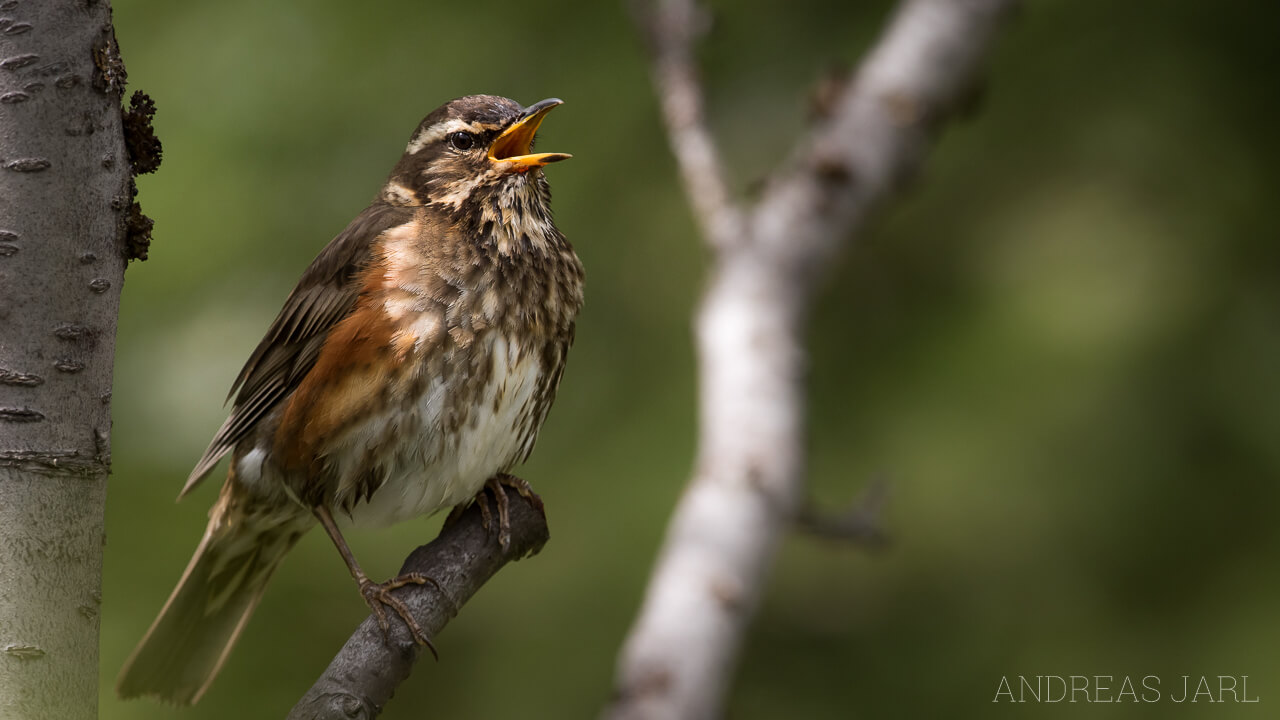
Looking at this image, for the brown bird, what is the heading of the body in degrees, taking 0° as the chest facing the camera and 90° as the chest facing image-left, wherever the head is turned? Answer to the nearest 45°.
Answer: approximately 315°
